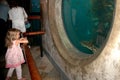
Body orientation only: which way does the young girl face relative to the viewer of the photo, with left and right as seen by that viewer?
facing away from the viewer and to the right of the viewer
